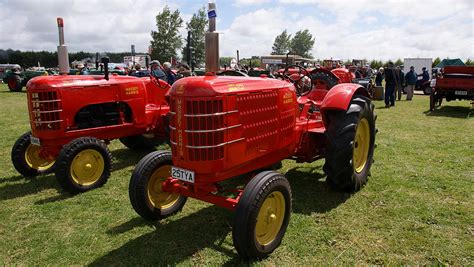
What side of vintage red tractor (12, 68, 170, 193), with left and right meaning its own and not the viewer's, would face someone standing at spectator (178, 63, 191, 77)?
back

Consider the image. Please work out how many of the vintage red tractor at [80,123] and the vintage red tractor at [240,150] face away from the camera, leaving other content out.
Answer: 0

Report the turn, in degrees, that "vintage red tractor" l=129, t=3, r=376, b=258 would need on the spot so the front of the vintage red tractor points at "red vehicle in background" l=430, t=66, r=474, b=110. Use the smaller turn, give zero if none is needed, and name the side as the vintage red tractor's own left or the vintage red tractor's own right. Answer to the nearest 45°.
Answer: approximately 180°

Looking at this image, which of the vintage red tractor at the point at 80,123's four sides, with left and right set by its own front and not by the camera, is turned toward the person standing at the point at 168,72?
back

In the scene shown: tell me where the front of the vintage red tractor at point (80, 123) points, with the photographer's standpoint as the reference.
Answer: facing the viewer and to the left of the viewer

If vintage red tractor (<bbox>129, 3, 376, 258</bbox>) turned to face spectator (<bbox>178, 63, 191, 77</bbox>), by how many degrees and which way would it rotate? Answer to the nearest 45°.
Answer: approximately 135° to its right
